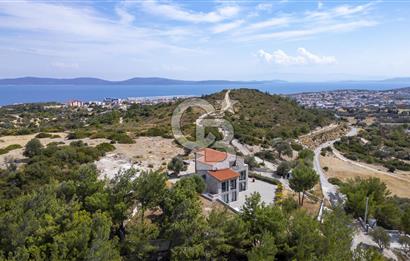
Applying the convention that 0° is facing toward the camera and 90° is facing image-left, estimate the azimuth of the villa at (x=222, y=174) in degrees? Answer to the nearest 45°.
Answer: approximately 315°

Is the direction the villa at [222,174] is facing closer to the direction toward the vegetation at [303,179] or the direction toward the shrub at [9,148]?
the vegetation

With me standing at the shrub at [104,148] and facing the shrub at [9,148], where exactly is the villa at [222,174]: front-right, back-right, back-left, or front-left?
back-left

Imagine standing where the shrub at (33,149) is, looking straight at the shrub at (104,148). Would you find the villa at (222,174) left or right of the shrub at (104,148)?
right

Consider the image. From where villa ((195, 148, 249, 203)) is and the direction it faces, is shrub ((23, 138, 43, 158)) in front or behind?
behind

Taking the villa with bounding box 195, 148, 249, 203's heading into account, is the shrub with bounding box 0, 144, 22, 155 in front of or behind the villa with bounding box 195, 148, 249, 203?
behind

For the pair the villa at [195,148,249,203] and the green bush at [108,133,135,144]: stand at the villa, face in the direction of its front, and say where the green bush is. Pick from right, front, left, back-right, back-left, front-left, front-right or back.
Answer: back
